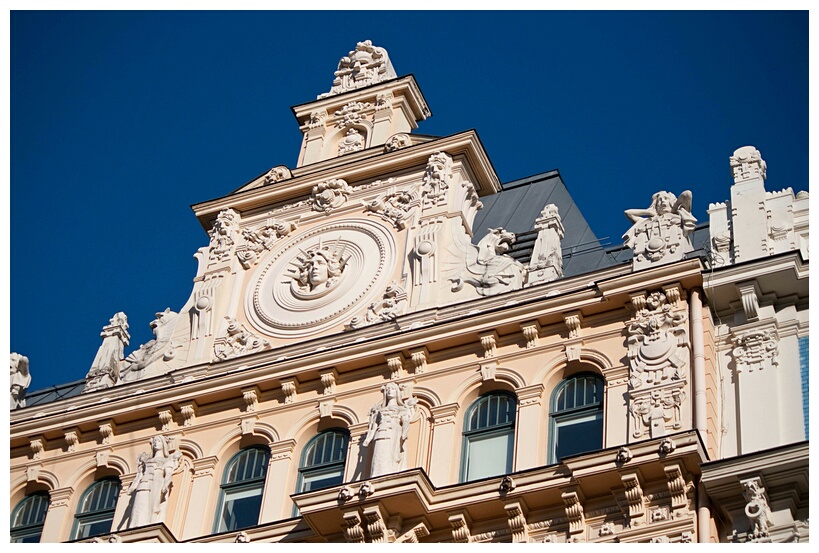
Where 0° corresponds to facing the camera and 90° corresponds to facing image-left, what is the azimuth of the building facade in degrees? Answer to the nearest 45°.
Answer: approximately 45°
